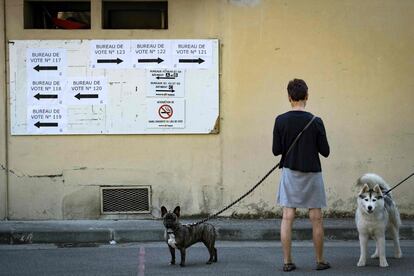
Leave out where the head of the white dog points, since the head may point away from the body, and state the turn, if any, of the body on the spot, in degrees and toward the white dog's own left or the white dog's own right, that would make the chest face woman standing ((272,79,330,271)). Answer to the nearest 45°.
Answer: approximately 45° to the white dog's own right

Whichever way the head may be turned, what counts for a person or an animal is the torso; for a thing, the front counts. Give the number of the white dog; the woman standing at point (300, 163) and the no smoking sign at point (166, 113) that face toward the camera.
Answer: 2

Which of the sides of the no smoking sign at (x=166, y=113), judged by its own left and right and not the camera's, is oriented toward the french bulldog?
front

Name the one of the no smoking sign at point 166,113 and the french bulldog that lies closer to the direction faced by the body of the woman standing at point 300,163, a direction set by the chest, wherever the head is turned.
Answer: the no smoking sign

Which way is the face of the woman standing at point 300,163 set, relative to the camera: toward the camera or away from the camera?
away from the camera

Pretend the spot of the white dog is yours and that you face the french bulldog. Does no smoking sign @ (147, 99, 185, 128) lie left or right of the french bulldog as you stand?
right

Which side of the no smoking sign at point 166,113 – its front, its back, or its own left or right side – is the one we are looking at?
front

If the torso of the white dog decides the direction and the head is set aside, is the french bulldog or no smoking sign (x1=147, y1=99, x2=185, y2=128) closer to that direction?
the french bulldog

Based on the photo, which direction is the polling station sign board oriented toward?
toward the camera

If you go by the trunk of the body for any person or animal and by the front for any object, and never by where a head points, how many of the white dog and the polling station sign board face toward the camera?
2

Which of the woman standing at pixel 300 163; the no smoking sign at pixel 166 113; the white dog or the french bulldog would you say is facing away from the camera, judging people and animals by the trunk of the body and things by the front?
the woman standing

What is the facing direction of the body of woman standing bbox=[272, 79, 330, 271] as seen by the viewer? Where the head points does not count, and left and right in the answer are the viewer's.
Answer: facing away from the viewer

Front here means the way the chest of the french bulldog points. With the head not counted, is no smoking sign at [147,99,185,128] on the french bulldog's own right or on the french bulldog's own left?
on the french bulldog's own right
